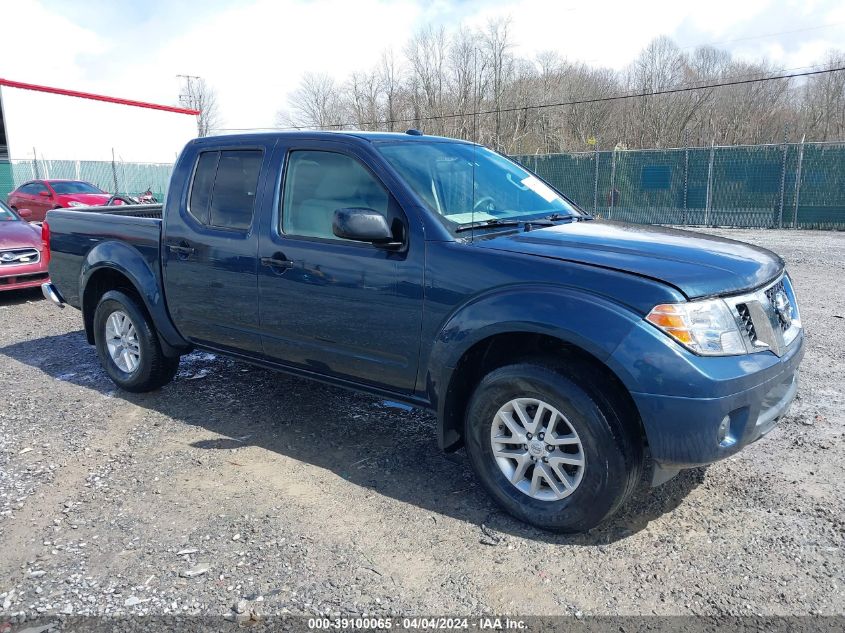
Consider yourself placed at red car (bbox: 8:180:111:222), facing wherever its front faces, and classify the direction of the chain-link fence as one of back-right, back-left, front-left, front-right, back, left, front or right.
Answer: back-left

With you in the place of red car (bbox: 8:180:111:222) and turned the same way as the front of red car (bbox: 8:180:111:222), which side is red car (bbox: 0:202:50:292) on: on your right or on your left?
on your right

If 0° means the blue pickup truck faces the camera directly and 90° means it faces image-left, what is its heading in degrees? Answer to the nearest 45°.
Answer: approximately 315°

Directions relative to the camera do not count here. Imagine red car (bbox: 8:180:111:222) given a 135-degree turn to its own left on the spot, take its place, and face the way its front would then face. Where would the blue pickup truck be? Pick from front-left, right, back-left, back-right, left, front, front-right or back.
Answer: back

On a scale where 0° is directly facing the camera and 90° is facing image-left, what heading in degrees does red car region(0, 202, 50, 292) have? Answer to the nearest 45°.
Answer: approximately 315°

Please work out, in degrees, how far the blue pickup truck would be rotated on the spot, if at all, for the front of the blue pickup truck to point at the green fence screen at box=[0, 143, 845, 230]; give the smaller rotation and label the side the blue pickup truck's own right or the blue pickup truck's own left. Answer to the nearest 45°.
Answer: approximately 90° to the blue pickup truck's own left

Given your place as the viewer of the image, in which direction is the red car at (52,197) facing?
facing the viewer and to the right of the viewer

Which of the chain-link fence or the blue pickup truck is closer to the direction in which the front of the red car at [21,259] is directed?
the blue pickup truck
